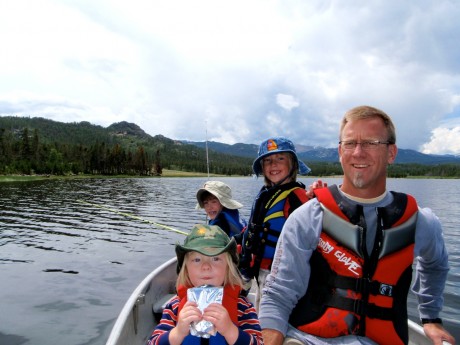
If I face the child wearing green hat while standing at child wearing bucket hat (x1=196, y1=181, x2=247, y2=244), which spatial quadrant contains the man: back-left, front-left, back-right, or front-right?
front-left

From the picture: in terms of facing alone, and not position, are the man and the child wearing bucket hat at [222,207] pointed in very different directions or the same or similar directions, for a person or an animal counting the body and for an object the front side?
same or similar directions

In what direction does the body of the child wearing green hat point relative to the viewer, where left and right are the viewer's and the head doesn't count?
facing the viewer

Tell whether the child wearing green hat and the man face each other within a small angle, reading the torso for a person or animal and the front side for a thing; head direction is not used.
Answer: no

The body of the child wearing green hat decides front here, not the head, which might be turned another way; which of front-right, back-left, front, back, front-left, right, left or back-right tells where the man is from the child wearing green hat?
left

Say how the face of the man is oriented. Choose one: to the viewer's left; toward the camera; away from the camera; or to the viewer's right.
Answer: toward the camera

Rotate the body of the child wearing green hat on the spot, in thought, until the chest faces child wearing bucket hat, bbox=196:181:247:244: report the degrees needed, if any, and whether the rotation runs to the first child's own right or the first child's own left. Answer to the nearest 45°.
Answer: approximately 180°

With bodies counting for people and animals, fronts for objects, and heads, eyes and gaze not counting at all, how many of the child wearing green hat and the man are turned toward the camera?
2

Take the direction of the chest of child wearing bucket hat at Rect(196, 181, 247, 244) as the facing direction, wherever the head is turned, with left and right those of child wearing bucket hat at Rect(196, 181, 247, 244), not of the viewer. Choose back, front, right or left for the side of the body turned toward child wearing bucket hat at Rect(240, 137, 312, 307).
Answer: left

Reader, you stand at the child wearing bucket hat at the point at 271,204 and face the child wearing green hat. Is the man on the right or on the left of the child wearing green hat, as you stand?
left

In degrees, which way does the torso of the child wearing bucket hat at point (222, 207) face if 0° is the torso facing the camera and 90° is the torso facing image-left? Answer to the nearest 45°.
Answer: approximately 45°

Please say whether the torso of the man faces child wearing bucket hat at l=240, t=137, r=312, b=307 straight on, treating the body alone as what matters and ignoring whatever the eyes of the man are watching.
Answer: no

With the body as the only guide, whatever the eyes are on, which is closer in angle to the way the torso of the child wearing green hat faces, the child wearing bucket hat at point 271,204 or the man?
the man

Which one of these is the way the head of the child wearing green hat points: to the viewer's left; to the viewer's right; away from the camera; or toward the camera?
toward the camera

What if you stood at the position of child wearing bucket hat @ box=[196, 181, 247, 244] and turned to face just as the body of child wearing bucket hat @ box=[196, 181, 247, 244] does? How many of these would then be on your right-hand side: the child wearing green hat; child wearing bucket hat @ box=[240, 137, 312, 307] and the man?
0

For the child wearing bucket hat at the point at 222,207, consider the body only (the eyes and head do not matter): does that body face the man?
no

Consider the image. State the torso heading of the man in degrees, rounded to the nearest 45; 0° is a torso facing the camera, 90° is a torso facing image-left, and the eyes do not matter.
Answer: approximately 0°
